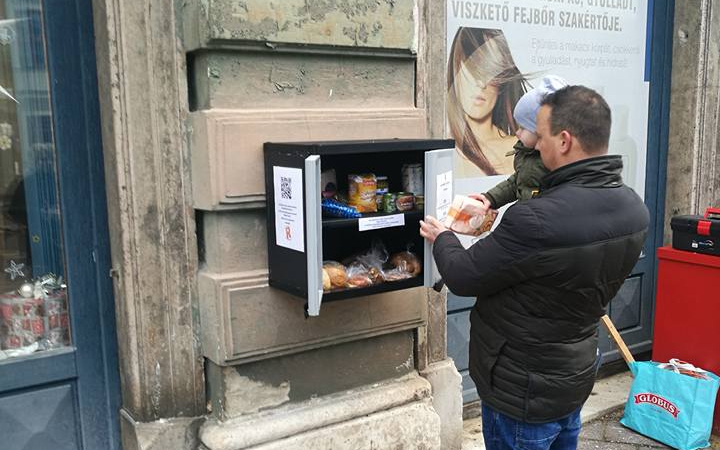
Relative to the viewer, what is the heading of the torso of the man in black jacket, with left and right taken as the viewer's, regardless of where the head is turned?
facing away from the viewer and to the left of the viewer

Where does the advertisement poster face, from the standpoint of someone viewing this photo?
facing the viewer and to the right of the viewer

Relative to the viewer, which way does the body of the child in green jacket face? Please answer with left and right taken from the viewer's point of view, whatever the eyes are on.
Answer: facing to the left of the viewer

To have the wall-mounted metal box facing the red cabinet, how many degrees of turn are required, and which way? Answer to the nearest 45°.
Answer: approximately 90° to its left

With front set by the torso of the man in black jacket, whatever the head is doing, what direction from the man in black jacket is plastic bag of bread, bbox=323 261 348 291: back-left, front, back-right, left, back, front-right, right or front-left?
front-left

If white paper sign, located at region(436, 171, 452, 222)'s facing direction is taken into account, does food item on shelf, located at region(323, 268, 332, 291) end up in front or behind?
in front

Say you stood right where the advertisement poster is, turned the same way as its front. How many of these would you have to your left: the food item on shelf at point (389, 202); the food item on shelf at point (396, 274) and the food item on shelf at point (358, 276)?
0

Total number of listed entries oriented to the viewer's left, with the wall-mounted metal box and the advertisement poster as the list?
0

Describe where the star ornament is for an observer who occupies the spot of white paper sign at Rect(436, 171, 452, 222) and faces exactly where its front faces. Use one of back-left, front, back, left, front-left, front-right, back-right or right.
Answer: front-right

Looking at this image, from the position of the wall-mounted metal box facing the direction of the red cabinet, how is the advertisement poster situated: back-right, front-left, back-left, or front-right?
front-left

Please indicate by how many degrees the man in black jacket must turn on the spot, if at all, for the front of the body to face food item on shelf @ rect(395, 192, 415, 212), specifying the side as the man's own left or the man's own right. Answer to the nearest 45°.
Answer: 0° — they already face it

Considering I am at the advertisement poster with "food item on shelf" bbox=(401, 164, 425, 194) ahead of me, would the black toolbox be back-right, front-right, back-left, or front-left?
back-left

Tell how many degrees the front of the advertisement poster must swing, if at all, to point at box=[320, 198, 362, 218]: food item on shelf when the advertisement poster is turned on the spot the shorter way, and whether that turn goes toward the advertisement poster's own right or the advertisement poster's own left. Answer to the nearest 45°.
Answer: approximately 45° to the advertisement poster's own right

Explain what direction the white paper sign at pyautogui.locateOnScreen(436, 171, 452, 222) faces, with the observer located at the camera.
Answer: facing the viewer and to the left of the viewer

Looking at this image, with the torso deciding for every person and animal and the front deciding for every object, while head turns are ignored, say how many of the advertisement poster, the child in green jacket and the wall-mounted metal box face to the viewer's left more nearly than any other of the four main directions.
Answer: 1

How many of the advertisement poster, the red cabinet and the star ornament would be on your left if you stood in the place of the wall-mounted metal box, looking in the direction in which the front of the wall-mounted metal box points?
2

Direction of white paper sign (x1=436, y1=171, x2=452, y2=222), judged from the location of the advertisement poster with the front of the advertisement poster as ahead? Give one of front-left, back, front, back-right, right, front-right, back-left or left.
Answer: front-right

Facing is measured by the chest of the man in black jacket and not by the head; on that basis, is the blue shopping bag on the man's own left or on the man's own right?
on the man's own right
